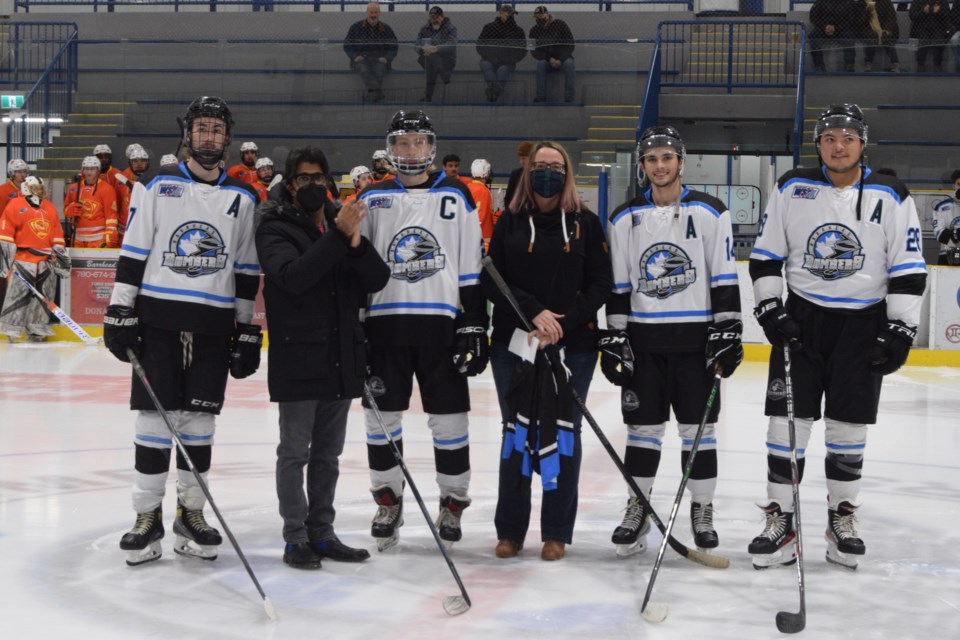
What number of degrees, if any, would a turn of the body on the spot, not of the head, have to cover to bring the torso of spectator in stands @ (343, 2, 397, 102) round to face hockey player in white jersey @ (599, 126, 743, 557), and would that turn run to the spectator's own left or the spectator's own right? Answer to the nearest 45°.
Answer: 0° — they already face them

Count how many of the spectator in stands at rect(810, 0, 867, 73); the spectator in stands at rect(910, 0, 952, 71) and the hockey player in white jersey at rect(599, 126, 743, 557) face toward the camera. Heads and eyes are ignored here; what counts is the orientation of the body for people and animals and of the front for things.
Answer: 3

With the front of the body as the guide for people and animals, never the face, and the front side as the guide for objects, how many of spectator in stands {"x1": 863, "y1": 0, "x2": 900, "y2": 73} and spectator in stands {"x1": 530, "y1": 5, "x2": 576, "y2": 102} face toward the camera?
2

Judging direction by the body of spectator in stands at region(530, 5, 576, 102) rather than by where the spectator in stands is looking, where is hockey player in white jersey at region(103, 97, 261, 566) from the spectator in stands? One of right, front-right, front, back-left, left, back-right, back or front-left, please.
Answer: front

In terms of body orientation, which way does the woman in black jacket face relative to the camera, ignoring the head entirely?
toward the camera

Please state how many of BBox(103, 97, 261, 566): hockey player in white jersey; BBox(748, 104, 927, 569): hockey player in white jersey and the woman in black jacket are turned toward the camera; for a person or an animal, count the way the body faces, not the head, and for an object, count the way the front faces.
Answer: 3

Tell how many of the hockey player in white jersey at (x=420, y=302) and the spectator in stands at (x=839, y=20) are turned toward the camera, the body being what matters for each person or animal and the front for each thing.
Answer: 2

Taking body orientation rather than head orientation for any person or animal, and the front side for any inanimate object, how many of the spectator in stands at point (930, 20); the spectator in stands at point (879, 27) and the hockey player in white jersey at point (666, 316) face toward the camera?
3

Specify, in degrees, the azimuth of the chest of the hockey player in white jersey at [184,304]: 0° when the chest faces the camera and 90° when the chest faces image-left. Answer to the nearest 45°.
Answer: approximately 0°

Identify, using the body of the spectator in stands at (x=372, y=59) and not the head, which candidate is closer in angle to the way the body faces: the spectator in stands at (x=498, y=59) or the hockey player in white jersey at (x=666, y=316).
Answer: the hockey player in white jersey

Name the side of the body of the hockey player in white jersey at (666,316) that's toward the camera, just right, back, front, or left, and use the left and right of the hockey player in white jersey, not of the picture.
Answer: front
